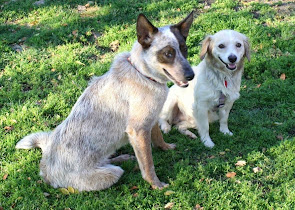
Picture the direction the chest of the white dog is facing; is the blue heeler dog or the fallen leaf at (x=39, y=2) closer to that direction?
the blue heeler dog

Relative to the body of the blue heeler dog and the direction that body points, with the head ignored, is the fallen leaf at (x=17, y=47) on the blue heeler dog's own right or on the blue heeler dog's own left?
on the blue heeler dog's own left

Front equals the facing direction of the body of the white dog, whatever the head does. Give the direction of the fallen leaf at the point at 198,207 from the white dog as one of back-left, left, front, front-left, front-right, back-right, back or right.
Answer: front-right

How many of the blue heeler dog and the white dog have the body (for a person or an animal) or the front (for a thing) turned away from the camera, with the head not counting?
0

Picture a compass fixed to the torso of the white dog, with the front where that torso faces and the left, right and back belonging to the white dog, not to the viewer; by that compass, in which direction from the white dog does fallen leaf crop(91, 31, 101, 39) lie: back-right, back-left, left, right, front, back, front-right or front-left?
back

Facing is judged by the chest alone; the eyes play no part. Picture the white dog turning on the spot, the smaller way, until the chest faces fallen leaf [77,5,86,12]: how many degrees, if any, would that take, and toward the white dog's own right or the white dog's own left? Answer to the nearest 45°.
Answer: approximately 180°

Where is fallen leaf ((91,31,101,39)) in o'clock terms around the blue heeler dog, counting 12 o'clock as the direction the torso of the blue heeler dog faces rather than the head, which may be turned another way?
The fallen leaf is roughly at 9 o'clock from the blue heeler dog.

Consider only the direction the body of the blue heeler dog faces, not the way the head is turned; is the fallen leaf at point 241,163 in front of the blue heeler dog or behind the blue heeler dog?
in front

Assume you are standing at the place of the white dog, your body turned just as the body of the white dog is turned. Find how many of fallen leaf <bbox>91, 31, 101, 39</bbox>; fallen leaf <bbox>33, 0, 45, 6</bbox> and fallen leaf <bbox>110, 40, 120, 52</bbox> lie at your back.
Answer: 3

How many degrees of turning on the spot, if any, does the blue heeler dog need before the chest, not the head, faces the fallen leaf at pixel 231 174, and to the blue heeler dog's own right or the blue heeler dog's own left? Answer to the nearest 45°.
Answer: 0° — it already faces it

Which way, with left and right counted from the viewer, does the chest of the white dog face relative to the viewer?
facing the viewer and to the right of the viewer

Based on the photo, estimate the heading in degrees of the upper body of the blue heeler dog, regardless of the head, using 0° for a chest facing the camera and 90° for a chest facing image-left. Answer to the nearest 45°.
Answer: approximately 270°

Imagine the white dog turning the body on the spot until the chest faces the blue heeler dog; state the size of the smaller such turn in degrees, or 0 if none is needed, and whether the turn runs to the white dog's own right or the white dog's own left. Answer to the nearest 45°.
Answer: approximately 90° to the white dog's own right

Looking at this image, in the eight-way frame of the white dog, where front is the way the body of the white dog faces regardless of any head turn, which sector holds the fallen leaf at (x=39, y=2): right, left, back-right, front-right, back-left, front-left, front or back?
back

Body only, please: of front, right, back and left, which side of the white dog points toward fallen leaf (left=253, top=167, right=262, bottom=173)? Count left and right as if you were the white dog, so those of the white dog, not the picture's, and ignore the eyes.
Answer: front
